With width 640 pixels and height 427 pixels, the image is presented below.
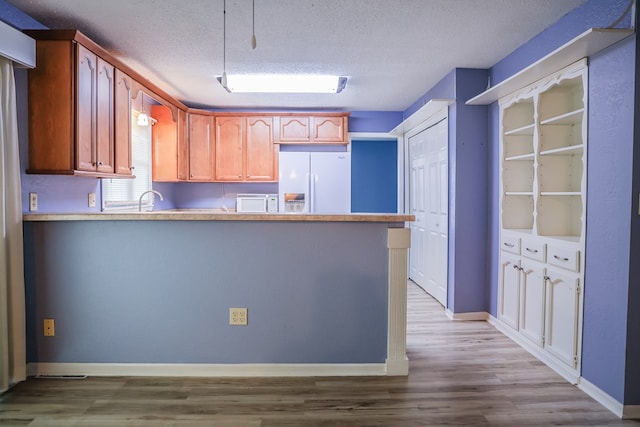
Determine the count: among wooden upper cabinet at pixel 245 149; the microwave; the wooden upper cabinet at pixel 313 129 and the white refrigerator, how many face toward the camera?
4

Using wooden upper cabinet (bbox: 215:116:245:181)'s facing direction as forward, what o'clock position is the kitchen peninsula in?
The kitchen peninsula is roughly at 12 o'clock from the wooden upper cabinet.

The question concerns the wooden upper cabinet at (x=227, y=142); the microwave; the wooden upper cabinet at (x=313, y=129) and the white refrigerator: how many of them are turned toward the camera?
4

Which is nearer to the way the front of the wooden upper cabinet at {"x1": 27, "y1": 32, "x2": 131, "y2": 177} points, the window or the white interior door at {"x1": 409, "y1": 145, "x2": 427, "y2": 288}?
the white interior door

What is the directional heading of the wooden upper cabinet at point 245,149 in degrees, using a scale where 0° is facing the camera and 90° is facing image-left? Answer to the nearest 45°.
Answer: approximately 0°

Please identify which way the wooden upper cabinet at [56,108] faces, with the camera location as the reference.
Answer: facing the viewer and to the right of the viewer

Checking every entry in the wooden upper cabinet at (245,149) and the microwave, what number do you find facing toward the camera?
2

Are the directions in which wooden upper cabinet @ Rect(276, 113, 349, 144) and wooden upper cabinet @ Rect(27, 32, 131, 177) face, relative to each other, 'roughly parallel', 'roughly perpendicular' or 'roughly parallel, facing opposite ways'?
roughly perpendicular

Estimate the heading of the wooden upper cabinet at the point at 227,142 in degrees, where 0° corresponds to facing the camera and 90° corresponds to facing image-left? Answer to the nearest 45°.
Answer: approximately 0°
